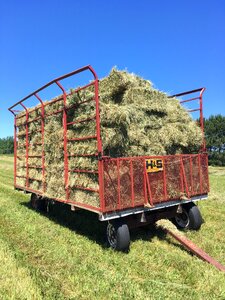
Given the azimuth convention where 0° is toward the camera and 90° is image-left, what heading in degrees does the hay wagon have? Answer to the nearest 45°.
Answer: approximately 315°
